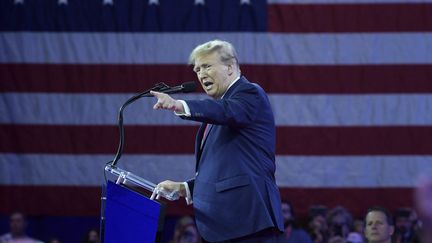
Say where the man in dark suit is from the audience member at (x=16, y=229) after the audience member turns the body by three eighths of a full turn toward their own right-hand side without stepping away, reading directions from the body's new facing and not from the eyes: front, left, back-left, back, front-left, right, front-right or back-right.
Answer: back-left

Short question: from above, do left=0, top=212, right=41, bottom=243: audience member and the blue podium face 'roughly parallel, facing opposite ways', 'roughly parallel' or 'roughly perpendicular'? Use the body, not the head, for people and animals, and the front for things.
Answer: roughly perpendicular

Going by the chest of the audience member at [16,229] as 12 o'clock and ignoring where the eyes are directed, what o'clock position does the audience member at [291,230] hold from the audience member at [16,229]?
the audience member at [291,230] is roughly at 10 o'clock from the audience member at [16,229].

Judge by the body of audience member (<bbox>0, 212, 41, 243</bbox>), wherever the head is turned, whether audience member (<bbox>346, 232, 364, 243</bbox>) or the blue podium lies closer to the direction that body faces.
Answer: the blue podium

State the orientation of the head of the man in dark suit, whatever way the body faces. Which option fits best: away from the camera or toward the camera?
toward the camera

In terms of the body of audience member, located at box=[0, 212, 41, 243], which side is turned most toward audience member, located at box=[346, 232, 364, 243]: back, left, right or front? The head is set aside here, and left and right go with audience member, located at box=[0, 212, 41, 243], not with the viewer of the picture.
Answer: left

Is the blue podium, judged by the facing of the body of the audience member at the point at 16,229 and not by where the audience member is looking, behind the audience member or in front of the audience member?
in front

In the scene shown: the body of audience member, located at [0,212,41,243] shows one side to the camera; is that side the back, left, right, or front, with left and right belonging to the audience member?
front
